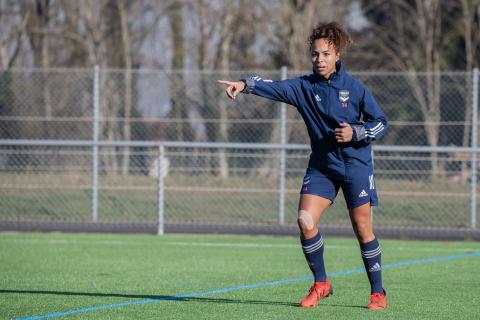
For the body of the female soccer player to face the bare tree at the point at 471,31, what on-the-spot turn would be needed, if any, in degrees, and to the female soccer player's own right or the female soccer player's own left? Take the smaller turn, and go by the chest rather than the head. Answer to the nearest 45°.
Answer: approximately 180°

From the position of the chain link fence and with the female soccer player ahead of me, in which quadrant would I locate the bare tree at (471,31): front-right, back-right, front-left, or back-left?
back-left

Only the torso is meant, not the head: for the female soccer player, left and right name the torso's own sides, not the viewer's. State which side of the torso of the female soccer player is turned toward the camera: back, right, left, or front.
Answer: front

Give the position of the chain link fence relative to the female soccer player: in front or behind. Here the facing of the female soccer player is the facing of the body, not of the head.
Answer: behind
